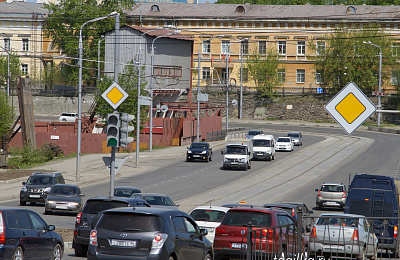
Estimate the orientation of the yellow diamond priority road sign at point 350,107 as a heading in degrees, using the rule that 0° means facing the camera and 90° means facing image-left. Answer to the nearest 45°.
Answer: approximately 0°

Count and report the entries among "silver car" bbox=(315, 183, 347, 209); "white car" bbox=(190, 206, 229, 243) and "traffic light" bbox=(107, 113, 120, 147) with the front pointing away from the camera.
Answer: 2

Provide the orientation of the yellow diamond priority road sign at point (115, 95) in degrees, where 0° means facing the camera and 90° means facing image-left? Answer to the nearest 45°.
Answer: approximately 0°

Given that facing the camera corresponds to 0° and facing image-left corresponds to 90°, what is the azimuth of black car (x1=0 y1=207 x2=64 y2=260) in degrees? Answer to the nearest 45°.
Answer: approximately 225°

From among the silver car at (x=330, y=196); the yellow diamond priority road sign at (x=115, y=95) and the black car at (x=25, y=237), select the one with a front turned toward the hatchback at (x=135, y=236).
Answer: the yellow diamond priority road sign

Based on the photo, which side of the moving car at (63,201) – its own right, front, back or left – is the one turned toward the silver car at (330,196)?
left

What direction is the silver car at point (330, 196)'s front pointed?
away from the camera

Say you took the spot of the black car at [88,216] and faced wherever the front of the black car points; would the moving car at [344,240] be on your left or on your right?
on your right

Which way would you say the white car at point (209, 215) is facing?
away from the camera
